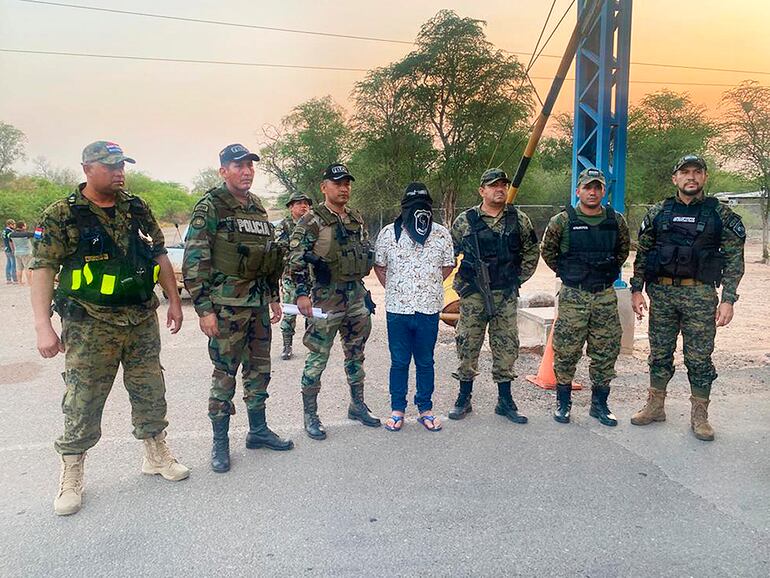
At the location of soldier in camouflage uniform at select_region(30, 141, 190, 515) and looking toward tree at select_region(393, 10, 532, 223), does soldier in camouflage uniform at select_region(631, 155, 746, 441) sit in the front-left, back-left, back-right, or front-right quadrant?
front-right

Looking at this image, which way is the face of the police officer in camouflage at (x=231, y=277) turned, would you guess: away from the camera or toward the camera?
toward the camera

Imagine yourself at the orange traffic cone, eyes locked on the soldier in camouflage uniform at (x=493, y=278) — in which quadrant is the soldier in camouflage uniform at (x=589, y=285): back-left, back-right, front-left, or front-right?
front-left

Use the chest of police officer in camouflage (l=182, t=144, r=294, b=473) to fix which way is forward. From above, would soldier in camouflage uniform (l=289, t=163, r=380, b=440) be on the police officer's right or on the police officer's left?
on the police officer's left

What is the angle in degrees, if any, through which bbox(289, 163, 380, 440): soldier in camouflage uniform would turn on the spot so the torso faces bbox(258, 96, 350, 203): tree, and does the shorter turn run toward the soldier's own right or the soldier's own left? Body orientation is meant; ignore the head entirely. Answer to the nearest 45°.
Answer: approximately 135° to the soldier's own left

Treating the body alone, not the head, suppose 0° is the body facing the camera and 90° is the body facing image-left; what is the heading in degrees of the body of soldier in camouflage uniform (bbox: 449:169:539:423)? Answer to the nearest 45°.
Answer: approximately 0°

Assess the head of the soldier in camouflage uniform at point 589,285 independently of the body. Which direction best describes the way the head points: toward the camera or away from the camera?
toward the camera

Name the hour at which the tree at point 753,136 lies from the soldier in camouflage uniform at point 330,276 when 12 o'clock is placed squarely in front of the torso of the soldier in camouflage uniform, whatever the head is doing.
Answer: The tree is roughly at 9 o'clock from the soldier in camouflage uniform.

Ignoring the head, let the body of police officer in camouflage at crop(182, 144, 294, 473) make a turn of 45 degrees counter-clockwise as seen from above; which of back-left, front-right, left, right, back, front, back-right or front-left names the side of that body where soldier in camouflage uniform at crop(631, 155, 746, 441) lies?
front

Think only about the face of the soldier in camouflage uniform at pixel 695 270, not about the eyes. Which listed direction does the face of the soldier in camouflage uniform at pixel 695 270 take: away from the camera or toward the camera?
toward the camera

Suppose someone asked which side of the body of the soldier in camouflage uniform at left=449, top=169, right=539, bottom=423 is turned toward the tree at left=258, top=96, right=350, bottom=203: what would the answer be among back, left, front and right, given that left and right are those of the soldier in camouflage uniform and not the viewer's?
back

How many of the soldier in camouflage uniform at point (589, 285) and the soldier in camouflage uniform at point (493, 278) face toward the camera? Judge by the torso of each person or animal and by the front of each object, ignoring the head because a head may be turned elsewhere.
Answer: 2

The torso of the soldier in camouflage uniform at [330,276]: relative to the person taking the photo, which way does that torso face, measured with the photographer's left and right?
facing the viewer and to the right of the viewer

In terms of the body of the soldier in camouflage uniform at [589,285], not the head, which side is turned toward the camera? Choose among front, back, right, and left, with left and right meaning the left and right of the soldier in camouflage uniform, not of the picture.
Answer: front

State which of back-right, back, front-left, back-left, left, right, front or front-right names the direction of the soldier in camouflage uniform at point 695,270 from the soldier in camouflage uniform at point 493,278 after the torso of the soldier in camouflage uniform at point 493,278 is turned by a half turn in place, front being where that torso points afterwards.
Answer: right
